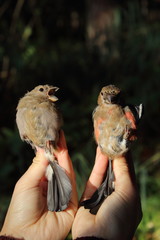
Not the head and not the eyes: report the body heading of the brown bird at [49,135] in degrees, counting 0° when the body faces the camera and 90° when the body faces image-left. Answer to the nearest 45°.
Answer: approximately 315°
